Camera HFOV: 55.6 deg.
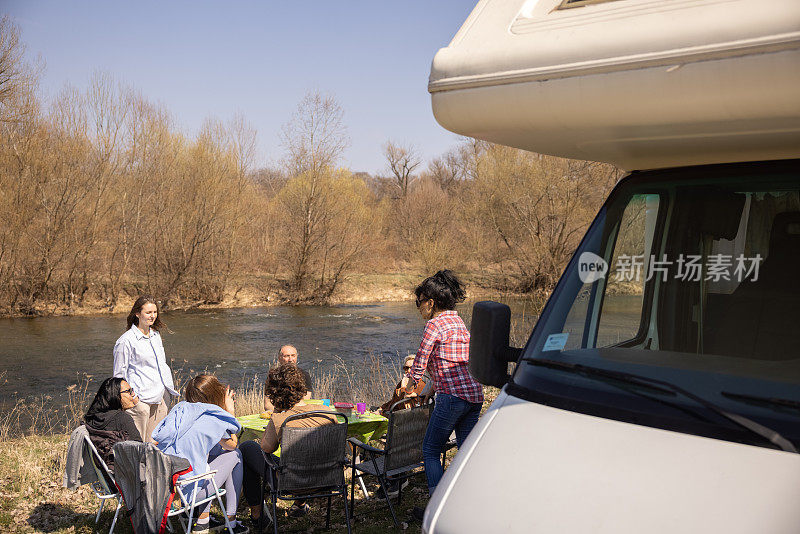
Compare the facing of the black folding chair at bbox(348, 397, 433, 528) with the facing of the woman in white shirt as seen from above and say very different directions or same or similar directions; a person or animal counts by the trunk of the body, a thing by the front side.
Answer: very different directions

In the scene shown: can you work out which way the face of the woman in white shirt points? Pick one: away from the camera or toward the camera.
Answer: toward the camera

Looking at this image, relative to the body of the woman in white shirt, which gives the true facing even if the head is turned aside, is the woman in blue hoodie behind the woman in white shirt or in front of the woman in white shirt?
in front

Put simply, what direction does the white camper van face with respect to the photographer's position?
facing the viewer and to the left of the viewer

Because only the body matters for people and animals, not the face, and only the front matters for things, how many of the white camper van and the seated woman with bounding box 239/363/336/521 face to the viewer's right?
0

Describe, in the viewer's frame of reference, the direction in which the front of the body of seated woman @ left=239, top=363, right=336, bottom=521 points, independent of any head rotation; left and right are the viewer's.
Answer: facing away from the viewer and to the left of the viewer

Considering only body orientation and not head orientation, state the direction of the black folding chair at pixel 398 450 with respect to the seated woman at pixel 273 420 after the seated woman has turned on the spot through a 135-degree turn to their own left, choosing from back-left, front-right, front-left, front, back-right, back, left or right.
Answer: left

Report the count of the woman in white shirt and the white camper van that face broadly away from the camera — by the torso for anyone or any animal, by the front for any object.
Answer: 0

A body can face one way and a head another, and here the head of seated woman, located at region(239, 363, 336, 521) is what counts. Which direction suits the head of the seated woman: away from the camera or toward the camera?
away from the camera

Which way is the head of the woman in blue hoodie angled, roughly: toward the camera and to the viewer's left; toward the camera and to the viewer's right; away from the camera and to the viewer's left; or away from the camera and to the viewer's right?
away from the camera and to the viewer's right

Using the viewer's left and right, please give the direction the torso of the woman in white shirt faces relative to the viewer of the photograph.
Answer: facing the viewer and to the right of the viewer

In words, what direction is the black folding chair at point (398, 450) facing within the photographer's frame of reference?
facing away from the viewer and to the left of the viewer

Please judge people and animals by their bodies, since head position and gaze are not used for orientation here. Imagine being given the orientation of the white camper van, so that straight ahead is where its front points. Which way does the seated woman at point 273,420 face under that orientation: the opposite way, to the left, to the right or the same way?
to the right

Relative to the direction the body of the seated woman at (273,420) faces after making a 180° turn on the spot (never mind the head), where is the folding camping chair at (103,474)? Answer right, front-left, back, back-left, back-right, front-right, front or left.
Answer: back-right

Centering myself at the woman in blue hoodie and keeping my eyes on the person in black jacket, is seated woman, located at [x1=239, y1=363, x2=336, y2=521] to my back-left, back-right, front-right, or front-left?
back-right
